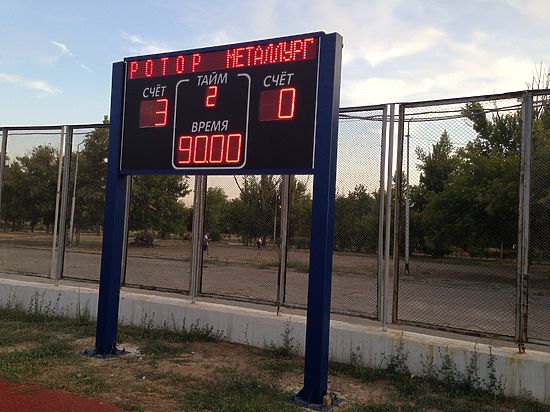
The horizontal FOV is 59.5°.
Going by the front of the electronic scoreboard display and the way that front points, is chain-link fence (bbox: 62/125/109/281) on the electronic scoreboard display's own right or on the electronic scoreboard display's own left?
on the electronic scoreboard display's own right

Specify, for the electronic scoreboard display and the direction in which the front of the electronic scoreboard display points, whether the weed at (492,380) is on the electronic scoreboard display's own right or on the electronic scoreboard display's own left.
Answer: on the electronic scoreboard display's own left

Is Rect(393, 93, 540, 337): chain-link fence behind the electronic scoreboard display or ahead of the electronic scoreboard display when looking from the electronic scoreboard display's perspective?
behind

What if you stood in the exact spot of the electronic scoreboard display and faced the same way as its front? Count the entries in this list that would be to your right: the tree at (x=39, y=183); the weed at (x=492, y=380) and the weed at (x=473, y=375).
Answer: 1

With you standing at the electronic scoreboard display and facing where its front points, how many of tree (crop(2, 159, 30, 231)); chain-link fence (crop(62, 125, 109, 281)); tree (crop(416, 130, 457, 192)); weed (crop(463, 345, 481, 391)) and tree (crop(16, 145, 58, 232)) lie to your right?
3

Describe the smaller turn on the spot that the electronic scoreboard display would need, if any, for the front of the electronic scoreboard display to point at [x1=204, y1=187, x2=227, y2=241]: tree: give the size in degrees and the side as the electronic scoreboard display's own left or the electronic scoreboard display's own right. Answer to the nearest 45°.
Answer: approximately 135° to the electronic scoreboard display's own right

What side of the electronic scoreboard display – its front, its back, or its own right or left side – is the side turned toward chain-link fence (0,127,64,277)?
right

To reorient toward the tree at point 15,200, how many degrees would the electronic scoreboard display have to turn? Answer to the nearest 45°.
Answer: approximately 90° to its right

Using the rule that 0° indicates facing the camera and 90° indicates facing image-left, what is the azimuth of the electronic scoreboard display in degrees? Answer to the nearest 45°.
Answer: approximately 45°
